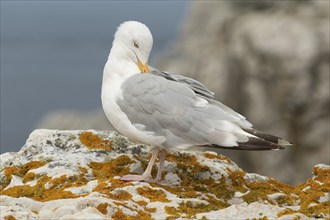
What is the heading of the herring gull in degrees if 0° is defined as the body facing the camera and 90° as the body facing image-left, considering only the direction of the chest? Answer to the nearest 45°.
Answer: approximately 90°
